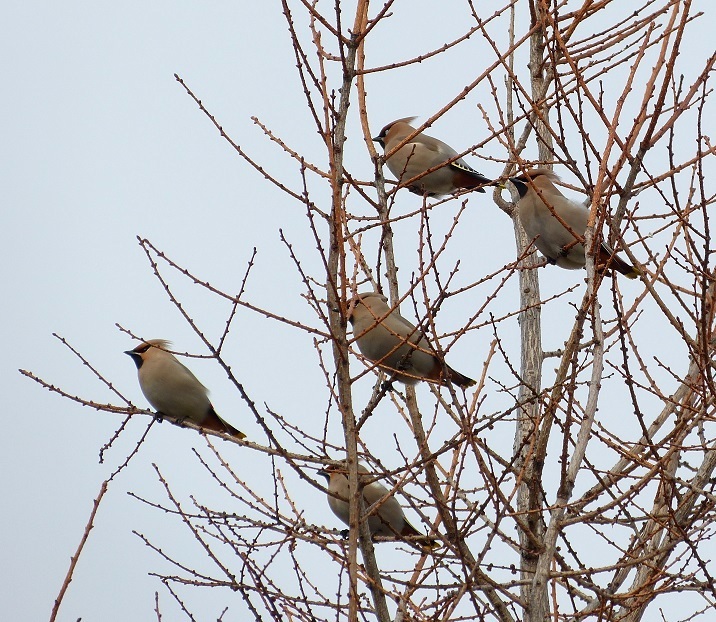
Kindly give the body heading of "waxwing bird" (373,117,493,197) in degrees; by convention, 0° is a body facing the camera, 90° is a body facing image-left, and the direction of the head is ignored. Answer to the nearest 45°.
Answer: approximately 90°

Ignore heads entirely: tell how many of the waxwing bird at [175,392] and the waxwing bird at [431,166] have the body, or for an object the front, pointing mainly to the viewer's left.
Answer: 2

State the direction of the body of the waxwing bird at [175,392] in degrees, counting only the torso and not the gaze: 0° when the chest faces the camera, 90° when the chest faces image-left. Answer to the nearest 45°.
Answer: approximately 90°

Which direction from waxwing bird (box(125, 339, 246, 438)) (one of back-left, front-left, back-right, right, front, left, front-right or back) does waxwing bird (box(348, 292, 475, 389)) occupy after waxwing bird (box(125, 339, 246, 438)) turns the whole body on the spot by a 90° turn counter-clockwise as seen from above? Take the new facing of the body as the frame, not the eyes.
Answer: front-left
